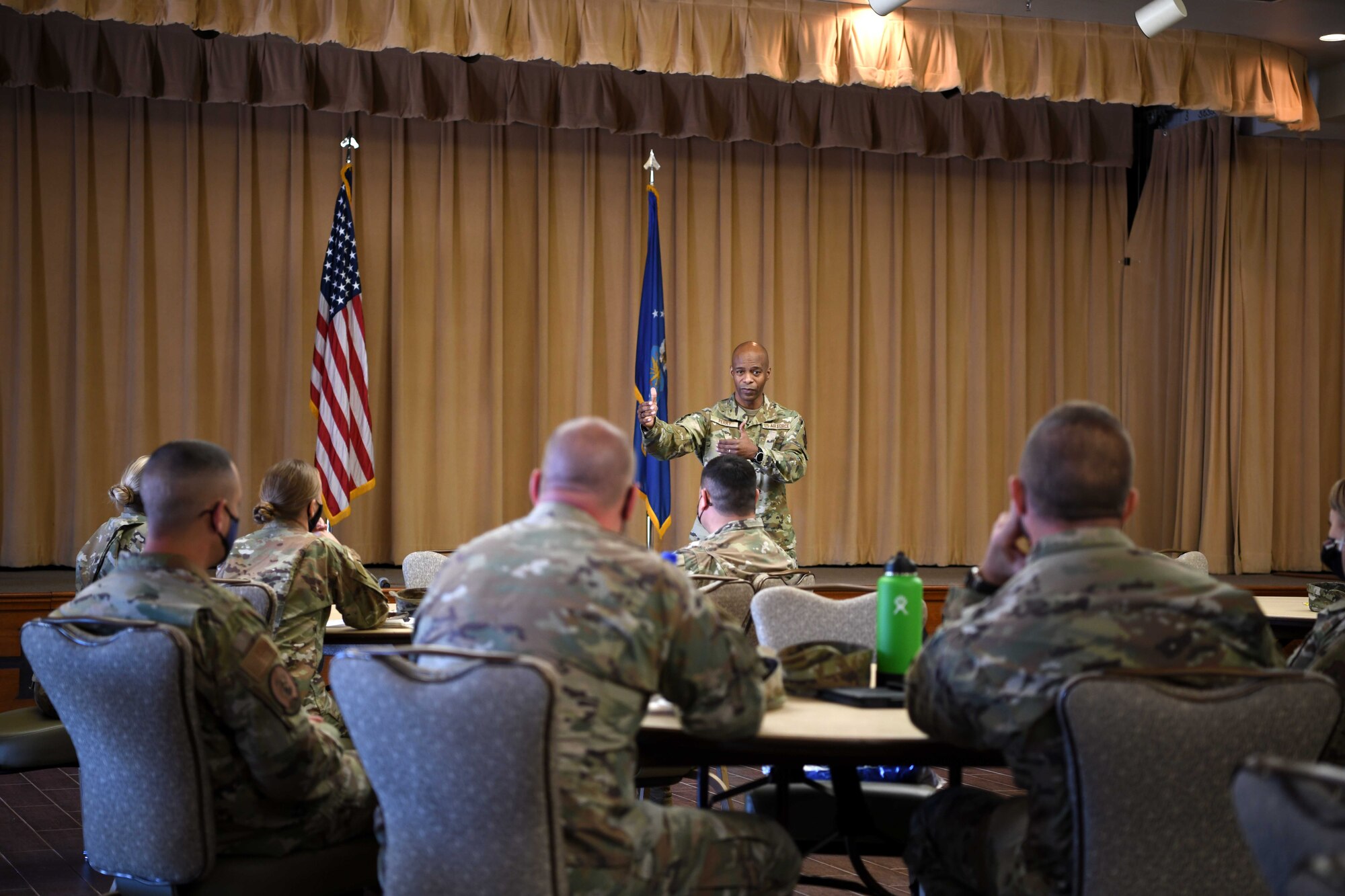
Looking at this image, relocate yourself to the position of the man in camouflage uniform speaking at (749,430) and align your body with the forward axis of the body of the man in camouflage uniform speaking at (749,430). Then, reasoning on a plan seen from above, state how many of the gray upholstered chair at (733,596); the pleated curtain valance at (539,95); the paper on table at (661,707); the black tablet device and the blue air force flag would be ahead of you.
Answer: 3

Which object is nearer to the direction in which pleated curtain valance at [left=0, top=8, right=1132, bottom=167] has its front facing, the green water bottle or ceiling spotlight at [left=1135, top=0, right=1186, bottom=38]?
the green water bottle

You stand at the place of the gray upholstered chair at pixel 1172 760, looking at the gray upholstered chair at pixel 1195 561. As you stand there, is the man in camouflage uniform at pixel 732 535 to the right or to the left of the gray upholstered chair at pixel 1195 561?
left

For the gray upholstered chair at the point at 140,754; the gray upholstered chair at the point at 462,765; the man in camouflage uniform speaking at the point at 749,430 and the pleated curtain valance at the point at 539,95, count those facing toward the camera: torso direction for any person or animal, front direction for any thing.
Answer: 2

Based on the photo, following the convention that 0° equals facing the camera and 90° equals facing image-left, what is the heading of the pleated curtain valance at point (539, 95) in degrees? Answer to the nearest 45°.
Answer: approximately 0°

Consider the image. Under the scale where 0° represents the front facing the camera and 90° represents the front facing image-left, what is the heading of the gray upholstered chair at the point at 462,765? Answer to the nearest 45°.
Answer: approximately 225°

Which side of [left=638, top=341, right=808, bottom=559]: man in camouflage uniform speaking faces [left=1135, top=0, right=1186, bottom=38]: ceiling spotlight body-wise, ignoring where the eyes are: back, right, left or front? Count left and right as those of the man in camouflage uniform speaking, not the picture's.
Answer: left

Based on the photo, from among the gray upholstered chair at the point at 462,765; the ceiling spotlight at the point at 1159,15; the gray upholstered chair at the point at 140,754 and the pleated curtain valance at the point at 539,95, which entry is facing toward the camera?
the pleated curtain valance

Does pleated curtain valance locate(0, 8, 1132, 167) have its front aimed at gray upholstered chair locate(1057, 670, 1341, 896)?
yes

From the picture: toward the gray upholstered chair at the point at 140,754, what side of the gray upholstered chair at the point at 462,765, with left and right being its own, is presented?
left

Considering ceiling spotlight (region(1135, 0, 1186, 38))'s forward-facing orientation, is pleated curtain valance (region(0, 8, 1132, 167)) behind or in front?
in front

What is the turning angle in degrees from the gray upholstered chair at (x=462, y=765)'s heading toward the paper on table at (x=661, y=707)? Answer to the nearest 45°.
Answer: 0° — it already faces it

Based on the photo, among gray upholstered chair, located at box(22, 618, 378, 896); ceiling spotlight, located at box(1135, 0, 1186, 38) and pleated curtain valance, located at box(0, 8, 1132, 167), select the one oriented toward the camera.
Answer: the pleated curtain valance

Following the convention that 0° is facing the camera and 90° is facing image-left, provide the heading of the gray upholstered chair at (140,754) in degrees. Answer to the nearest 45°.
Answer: approximately 225°

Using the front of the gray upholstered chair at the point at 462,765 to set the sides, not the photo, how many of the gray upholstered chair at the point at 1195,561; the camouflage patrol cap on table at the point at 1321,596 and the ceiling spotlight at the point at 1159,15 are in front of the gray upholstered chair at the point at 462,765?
3

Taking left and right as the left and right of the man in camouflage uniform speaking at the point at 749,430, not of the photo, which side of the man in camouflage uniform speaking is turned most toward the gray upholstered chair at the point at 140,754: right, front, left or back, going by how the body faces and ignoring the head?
front
